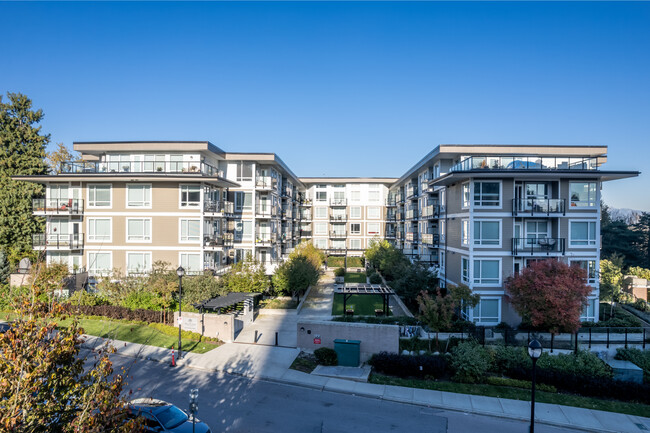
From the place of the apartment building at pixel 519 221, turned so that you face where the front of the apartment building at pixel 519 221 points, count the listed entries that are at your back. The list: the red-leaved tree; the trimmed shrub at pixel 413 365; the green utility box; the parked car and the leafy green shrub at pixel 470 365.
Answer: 0

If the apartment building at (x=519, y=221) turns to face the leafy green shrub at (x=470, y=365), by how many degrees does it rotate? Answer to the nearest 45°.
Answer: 0° — it already faces it

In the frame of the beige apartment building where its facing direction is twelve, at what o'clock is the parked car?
The parked car is roughly at 12 o'clock from the beige apartment building.

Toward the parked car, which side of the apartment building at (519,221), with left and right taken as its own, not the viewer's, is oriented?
front

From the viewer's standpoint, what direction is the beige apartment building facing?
toward the camera

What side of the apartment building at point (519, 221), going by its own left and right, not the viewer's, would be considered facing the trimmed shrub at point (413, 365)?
front

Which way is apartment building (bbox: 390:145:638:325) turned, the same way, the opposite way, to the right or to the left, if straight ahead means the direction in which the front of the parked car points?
to the right

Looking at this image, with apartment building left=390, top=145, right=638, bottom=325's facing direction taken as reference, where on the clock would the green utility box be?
The green utility box is roughly at 1 o'clock from the apartment building.

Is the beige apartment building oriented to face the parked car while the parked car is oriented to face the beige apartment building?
no

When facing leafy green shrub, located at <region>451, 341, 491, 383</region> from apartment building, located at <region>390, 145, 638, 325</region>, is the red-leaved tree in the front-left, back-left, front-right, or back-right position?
front-left
